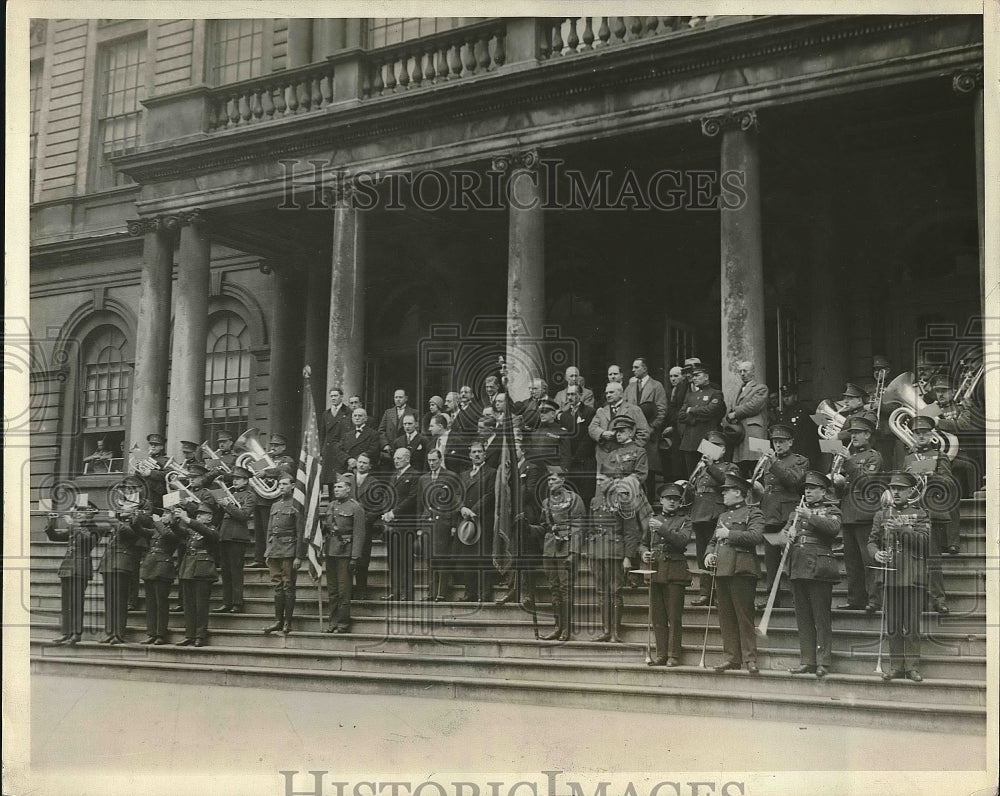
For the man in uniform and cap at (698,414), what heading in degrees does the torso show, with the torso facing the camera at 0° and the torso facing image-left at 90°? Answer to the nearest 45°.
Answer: approximately 45°

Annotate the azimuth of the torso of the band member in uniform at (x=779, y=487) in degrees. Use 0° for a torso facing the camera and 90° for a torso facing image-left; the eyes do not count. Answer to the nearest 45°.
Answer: approximately 45°

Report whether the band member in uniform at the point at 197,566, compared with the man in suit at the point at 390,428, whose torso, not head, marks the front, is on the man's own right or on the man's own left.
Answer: on the man's own right

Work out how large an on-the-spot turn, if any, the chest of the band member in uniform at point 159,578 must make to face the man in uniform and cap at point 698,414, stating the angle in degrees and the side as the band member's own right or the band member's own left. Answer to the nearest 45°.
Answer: approximately 90° to the band member's own left

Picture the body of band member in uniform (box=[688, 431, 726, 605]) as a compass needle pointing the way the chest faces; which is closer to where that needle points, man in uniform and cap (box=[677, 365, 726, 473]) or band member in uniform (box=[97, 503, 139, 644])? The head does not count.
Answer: the band member in uniform

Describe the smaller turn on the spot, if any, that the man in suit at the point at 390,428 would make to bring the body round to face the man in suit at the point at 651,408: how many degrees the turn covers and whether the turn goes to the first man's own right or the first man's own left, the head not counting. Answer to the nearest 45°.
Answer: approximately 45° to the first man's own left

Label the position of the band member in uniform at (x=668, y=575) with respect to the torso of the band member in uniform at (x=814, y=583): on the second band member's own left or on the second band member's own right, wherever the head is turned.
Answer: on the second band member's own right

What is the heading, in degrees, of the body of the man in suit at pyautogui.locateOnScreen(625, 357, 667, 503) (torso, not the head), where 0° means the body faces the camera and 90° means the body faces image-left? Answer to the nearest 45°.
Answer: approximately 45°

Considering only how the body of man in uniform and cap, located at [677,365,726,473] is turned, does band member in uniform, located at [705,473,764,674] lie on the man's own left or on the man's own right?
on the man's own left
